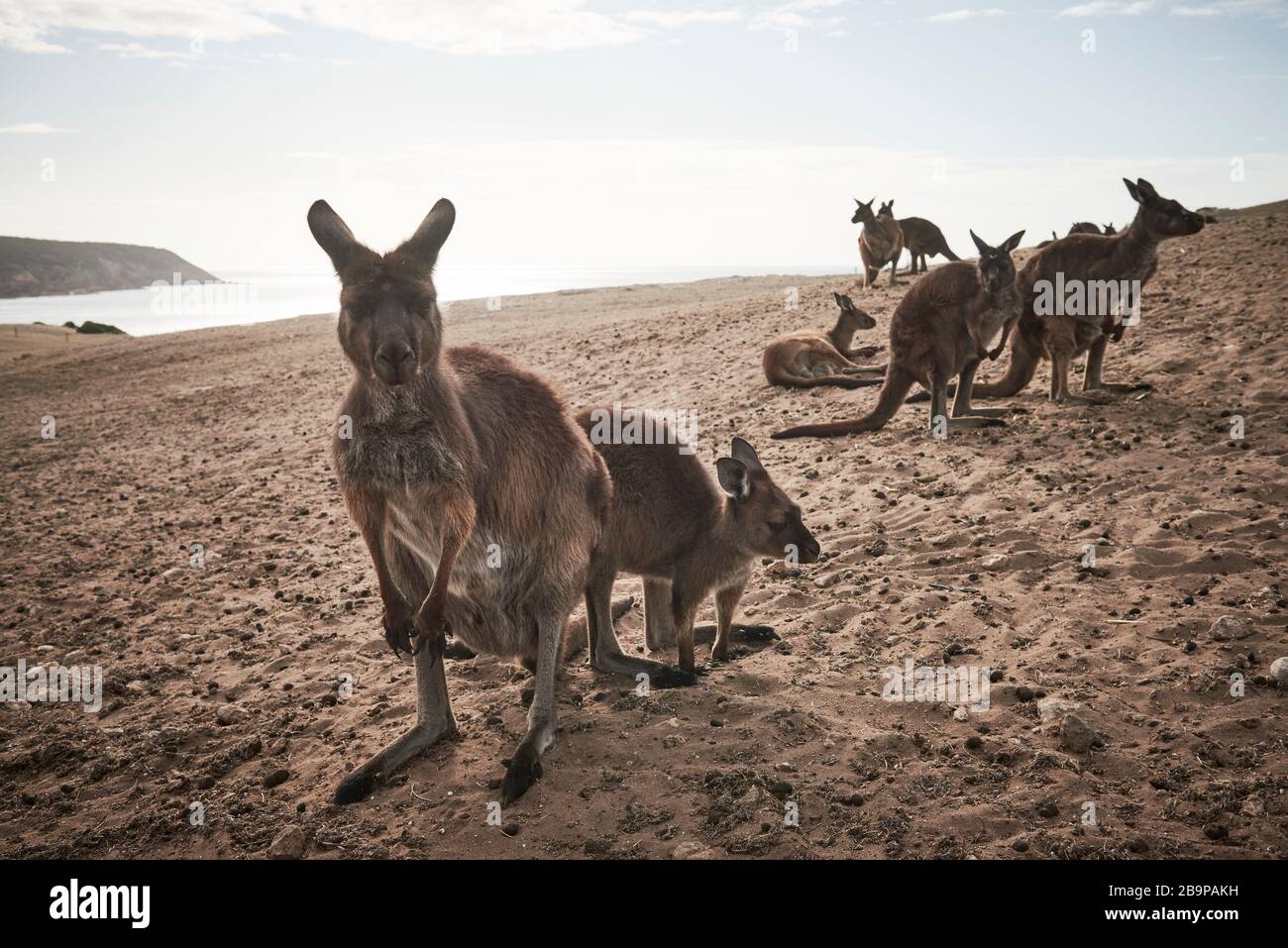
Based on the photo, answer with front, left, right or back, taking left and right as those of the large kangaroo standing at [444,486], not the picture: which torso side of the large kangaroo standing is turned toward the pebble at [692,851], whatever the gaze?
left

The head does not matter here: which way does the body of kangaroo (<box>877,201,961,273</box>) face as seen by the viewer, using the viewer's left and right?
facing to the left of the viewer

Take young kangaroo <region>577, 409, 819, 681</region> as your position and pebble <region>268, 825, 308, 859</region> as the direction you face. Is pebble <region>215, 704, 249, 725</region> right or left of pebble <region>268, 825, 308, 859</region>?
right

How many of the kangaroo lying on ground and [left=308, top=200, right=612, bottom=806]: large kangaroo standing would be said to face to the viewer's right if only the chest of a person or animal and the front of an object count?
1

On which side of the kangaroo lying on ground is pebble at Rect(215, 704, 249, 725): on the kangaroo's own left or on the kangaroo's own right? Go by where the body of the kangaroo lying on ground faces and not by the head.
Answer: on the kangaroo's own right

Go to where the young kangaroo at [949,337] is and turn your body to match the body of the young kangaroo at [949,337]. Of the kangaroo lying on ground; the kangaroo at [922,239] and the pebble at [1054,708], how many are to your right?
1

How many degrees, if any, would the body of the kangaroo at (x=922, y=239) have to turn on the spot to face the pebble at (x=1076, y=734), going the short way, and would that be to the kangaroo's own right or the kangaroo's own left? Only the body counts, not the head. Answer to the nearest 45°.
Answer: approximately 90° to the kangaroo's own left

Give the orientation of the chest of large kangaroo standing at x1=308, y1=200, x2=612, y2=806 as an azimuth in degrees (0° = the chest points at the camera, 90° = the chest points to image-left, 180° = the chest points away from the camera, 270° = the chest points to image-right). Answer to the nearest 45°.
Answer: approximately 45°

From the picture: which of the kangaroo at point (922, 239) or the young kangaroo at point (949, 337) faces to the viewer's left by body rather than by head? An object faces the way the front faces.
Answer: the kangaroo

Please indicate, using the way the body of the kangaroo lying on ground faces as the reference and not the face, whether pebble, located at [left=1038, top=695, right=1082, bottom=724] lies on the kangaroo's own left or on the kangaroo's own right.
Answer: on the kangaroo's own right

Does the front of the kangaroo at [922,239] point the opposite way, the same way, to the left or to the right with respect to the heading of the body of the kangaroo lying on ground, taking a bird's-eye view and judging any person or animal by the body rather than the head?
the opposite way

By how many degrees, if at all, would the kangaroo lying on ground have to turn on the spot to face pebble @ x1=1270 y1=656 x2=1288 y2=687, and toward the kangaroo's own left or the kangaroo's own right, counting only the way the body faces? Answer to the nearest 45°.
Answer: approximately 90° to the kangaroo's own right

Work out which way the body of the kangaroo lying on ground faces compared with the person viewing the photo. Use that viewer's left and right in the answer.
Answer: facing to the right of the viewer

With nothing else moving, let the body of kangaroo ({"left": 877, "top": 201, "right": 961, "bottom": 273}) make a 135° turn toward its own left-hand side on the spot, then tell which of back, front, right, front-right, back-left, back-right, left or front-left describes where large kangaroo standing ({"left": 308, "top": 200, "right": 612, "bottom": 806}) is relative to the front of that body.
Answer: front-right

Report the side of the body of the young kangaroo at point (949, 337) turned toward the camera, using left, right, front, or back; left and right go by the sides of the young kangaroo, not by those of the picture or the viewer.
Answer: right
